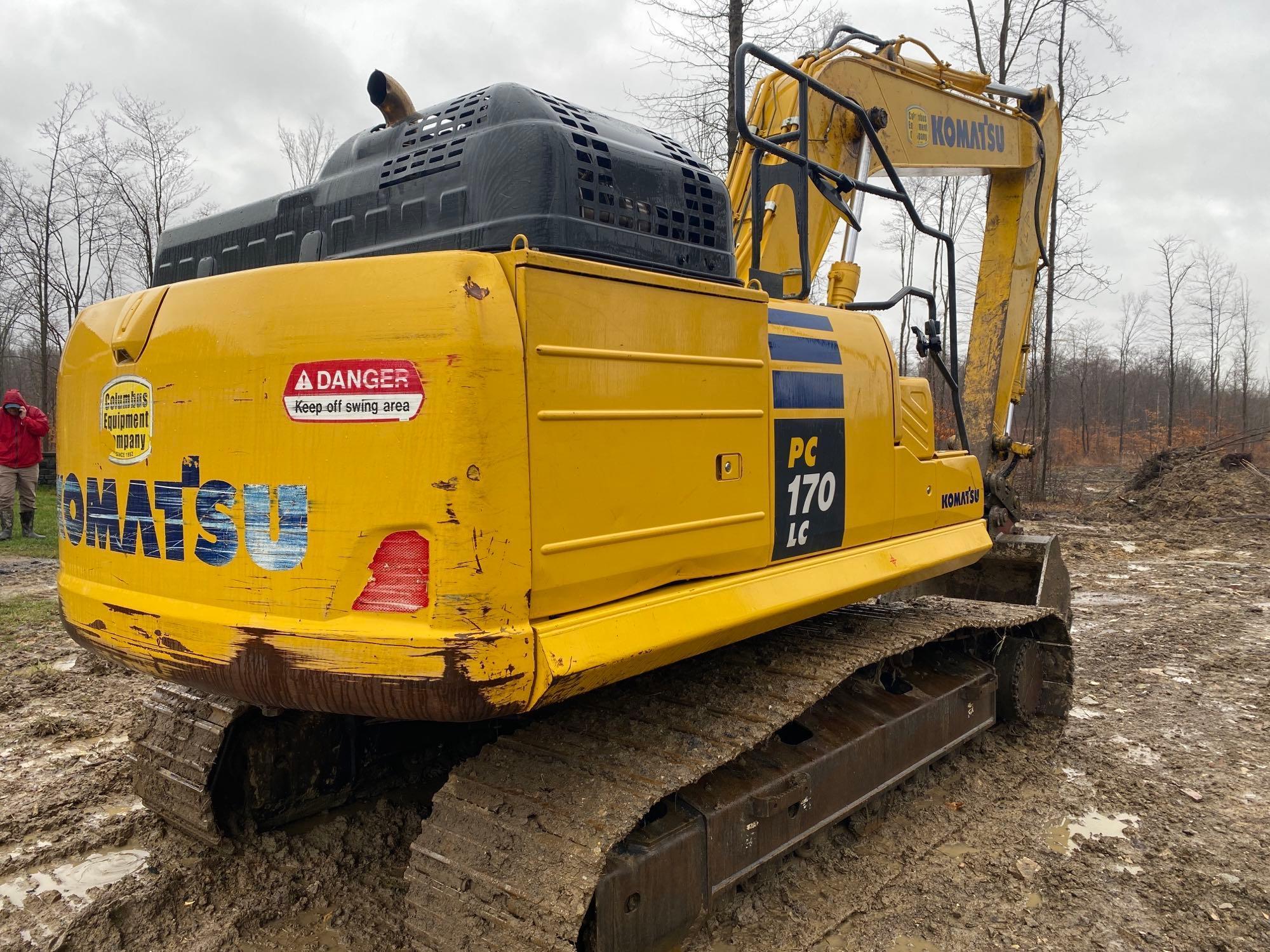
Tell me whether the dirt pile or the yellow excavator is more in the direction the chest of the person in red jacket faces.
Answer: the yellow excavator

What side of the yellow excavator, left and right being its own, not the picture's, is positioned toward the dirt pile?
front

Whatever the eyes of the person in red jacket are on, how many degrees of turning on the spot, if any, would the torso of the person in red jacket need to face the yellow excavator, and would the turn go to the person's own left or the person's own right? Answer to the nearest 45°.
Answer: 0° — they already face it

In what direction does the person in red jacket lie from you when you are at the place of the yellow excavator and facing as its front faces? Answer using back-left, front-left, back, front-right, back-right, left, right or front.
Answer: left

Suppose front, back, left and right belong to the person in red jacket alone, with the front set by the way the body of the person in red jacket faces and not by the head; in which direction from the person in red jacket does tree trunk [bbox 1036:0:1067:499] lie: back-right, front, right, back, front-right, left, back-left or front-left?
left

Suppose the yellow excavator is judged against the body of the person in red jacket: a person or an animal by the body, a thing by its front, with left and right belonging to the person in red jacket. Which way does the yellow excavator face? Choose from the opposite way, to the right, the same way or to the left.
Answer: to the left

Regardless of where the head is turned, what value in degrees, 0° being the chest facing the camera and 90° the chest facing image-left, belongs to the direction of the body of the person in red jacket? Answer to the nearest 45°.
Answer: approximately 0°

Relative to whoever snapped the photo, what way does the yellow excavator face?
facing away from the viewer and to the right of the viewer

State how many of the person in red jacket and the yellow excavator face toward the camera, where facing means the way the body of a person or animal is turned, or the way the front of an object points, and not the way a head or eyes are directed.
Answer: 1
